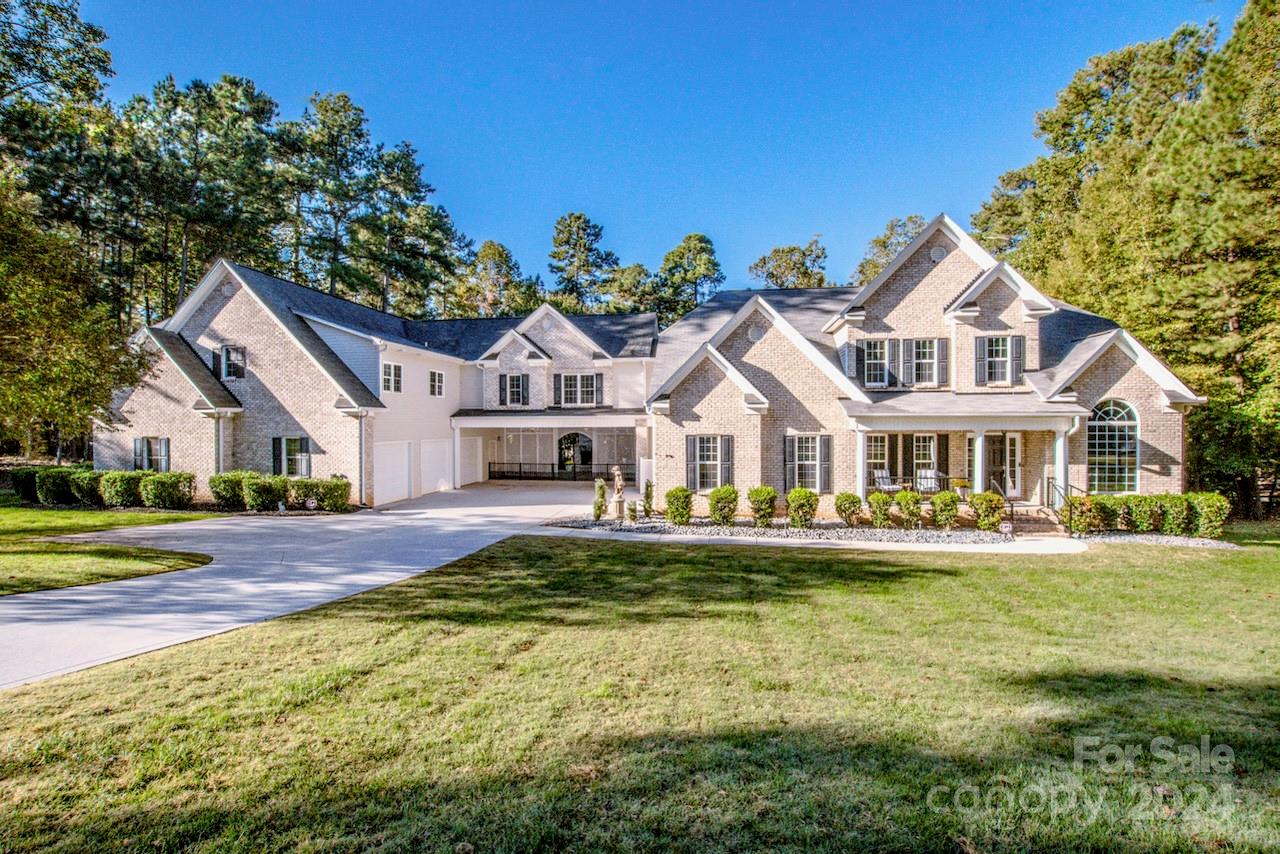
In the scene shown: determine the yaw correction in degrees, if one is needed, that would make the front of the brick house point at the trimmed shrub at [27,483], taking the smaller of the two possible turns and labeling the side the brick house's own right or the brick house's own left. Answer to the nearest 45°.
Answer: approximately 90° to the brick house's own right

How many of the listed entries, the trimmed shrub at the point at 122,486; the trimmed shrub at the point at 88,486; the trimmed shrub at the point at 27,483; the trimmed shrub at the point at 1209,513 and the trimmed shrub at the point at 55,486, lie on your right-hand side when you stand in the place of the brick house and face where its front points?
4

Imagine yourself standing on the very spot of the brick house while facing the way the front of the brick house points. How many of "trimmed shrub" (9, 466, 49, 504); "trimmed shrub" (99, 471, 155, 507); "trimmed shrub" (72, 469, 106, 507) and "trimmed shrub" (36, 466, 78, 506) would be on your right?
4

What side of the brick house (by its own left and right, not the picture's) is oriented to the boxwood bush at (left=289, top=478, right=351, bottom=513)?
right

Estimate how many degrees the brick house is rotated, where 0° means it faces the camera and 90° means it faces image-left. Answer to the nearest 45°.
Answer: approximately 0°

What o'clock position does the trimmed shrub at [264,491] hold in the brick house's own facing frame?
The trimmed shrub is roughly at 3 o'clock from the brick house.
